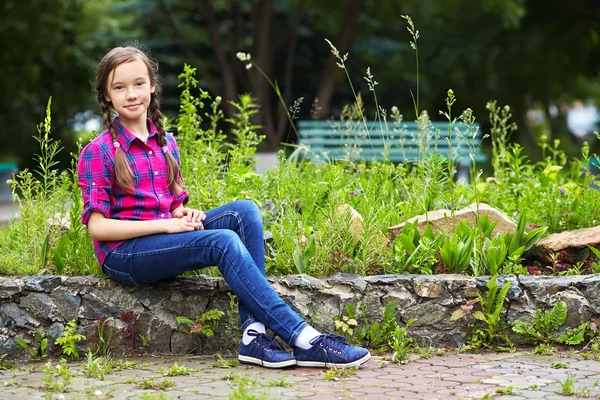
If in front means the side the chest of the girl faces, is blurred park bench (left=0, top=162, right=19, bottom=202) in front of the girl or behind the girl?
behind

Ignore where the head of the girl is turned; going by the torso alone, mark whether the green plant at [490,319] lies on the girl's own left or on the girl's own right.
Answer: on the girl's own left

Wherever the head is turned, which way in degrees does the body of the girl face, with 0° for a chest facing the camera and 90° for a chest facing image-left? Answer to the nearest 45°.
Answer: approximately 315°

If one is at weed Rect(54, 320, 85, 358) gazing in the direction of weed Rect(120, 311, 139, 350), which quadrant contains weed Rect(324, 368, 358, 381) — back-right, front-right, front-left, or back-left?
front-right

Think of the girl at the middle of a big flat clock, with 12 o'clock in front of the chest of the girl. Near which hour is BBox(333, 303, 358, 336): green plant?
The green plant is roughly at 10 o'clock from the girl.

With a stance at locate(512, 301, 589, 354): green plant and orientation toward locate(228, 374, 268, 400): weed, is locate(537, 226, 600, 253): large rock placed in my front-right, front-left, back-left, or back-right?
back-right

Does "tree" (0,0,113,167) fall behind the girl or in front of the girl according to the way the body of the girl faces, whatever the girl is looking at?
behind

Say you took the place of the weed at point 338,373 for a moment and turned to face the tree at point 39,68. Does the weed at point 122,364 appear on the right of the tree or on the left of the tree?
left

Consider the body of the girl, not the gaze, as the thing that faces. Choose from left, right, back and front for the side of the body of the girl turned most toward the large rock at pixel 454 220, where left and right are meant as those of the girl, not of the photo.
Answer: left

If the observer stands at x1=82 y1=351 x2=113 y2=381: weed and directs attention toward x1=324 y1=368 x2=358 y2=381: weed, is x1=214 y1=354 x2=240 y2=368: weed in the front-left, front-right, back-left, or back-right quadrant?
front-left

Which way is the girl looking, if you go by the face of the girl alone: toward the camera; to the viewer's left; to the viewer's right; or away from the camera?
toward the camera

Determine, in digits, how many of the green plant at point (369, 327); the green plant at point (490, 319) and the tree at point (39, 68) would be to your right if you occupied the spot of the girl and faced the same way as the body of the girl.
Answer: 0

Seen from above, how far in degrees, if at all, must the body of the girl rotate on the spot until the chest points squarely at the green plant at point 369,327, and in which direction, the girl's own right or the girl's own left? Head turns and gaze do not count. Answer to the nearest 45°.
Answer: approximately 45° to the girl's own left
